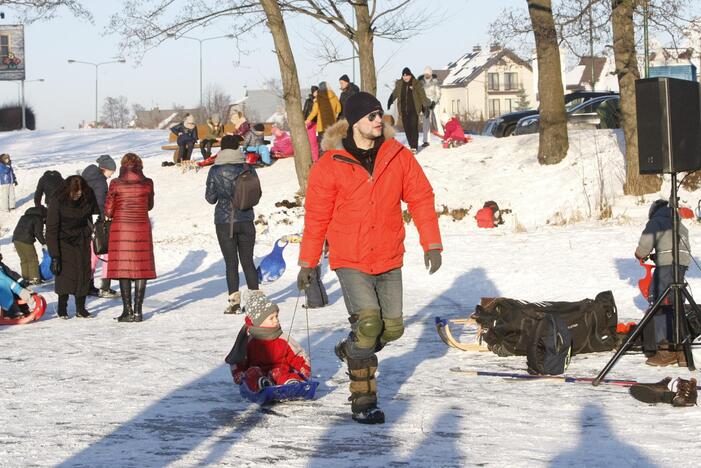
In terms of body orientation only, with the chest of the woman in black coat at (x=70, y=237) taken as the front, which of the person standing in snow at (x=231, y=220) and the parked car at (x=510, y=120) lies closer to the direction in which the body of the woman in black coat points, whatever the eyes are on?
the person standing in snow

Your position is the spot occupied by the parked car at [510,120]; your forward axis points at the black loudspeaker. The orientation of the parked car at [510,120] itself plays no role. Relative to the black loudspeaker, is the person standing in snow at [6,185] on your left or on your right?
right

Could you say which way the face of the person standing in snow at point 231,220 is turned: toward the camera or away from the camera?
away from the camera

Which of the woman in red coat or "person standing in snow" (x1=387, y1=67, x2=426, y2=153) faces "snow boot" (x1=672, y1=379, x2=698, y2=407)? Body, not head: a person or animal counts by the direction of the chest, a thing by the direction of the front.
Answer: the person standing in snow

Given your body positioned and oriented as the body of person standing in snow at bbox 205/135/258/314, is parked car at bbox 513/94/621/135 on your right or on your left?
on your right

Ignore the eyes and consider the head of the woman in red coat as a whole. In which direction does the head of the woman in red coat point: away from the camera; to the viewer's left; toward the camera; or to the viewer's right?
away from the camera

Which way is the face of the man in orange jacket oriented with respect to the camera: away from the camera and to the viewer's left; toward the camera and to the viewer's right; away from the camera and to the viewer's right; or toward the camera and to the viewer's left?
toward the camera and to the viewer's right

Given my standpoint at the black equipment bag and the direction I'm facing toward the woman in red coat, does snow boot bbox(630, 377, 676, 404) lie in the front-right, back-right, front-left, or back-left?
back-left

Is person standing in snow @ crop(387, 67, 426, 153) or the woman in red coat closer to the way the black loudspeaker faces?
the woman in red coat

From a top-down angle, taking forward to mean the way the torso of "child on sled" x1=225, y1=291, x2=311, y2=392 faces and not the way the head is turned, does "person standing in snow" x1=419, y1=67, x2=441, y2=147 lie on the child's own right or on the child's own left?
on the child's own left

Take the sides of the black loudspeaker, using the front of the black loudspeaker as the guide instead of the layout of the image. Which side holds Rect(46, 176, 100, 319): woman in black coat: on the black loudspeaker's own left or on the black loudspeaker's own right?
on the black loudspeaker's own right

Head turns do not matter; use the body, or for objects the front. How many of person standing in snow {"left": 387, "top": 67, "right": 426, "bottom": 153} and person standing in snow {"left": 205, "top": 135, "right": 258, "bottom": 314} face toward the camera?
1
